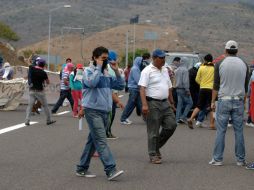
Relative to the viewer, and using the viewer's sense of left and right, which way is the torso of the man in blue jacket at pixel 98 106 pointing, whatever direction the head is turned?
facing the viewer and to the right of the viewer

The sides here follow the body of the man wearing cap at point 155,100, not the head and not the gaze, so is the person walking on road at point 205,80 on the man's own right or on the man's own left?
on the man's own left

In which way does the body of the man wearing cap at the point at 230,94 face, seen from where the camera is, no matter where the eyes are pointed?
away from the camera

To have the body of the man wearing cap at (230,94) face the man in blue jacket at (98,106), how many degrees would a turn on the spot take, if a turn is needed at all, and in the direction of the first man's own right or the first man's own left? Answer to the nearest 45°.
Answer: approximately 135° to the first man's own left

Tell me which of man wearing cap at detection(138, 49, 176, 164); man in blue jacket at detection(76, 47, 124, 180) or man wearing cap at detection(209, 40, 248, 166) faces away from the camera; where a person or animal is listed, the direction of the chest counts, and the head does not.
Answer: man wearing cap at detection(209, 40, 248, 166)

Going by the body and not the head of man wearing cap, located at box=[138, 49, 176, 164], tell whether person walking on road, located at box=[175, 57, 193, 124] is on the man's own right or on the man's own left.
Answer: on the man's own left

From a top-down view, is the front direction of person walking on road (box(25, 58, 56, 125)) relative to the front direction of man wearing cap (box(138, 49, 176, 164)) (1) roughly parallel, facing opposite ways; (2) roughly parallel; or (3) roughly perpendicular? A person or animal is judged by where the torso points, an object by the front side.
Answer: roughly perpendicular

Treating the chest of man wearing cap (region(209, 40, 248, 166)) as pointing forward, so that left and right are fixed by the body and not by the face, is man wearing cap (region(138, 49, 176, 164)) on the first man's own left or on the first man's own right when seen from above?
on the first man's own left

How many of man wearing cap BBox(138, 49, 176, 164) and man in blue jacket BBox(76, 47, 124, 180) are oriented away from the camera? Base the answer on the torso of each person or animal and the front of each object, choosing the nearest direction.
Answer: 0
